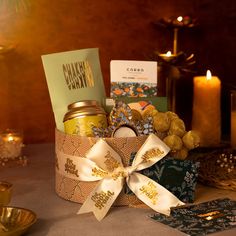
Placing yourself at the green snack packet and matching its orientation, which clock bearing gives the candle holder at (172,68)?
The candle holder is roughly at 7 o'clock from the green snack packet.

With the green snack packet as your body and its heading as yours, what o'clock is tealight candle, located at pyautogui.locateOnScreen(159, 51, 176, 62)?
The tealight candle is roughly at 7 o'clock from the green snack packet.

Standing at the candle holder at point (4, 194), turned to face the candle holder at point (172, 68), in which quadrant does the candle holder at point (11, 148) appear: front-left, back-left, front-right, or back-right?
front-left

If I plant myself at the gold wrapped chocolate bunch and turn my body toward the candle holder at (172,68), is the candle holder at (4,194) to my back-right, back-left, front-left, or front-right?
back-left

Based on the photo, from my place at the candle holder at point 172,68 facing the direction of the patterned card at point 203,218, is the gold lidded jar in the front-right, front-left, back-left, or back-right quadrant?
front-right

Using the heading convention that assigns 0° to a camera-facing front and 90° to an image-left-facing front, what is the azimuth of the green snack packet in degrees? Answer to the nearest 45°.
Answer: approximately 0°
